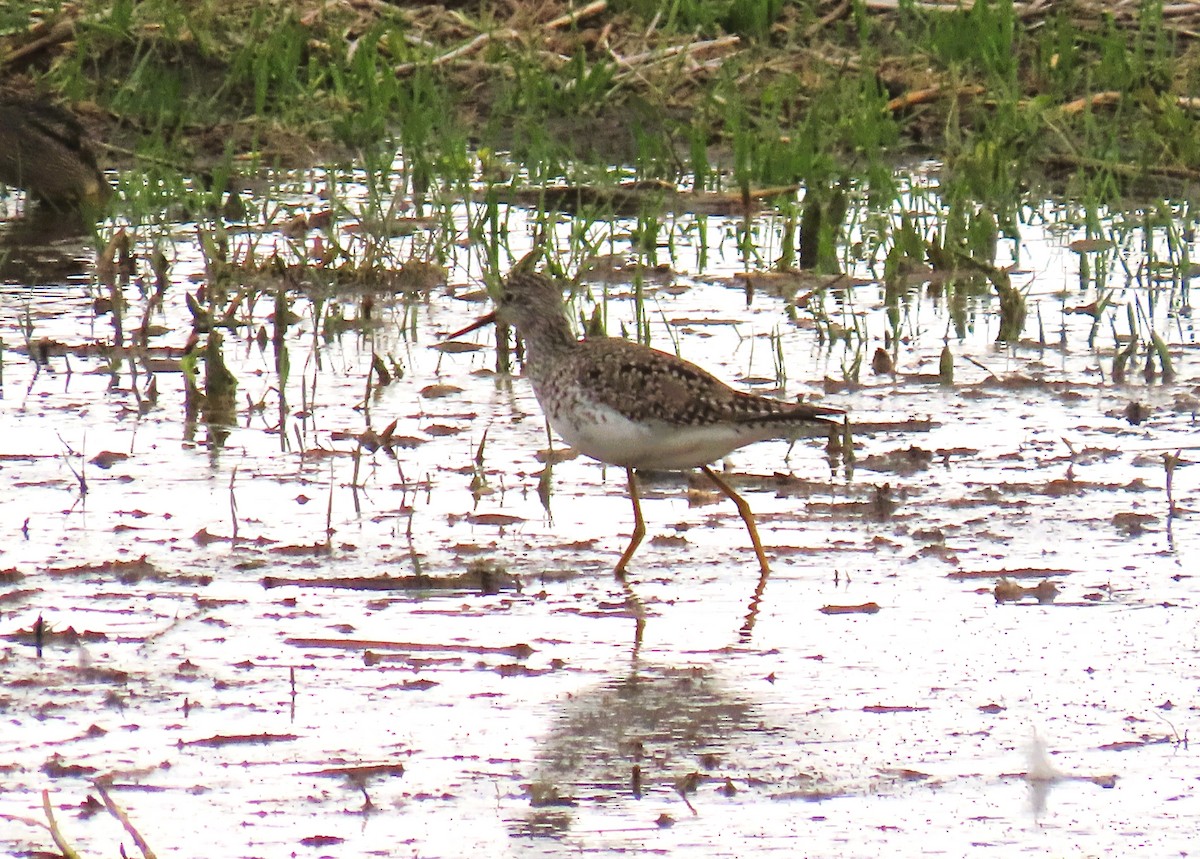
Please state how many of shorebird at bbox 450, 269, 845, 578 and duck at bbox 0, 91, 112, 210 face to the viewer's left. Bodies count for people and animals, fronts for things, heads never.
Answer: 2

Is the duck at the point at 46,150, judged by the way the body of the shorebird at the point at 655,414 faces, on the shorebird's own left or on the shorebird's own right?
on the shorebird's own right

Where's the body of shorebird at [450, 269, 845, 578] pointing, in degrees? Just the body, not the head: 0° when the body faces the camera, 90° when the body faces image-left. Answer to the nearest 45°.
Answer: approximately 90°

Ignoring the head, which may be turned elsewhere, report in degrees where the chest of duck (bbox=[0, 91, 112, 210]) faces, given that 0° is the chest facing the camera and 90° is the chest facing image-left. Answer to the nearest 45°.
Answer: approximately 90°

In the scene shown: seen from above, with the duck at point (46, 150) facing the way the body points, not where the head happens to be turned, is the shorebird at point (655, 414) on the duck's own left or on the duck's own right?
on the duck's own left
